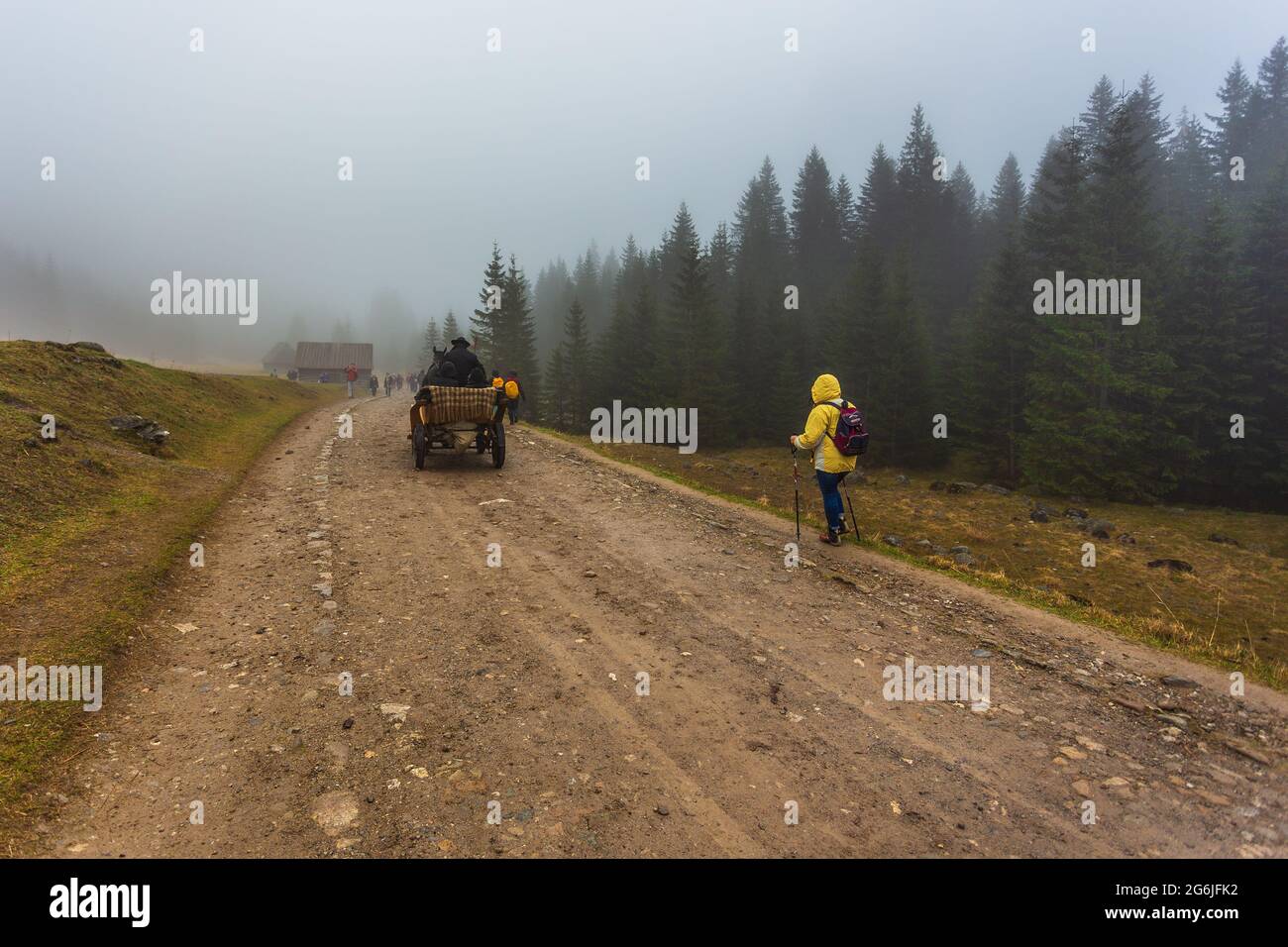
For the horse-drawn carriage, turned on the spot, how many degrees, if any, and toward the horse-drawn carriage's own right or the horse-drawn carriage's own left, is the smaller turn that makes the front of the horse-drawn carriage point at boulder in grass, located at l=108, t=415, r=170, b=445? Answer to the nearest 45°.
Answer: approximately 90° to the horse-drawn carriage's own left

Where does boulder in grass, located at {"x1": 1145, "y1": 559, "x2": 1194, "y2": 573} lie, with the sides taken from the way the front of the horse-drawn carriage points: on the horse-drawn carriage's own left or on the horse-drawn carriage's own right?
on the horse-drawn carriage's own right

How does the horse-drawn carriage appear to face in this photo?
away from the camera

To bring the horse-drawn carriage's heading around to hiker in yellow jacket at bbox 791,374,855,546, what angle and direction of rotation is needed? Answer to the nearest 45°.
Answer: approximately 135° to its right
